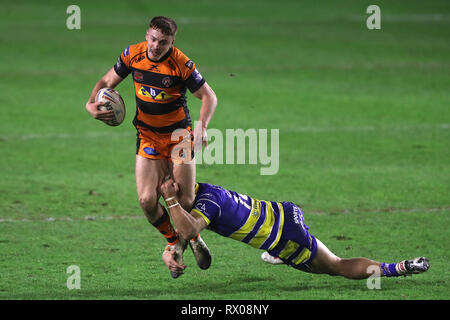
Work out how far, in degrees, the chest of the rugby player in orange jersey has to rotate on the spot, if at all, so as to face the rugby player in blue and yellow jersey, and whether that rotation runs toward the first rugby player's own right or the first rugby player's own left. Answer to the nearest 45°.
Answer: approximately 45° to the first rugby player's own left

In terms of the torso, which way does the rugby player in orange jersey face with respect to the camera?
toward the camera
